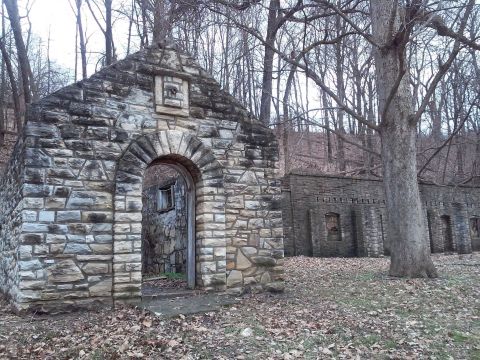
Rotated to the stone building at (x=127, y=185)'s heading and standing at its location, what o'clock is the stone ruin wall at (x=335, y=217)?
The stone ruin wall is roughly at 9 o'clock from the stone building.

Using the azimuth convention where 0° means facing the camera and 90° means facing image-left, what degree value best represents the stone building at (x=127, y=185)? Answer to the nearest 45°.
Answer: approximately 315°
